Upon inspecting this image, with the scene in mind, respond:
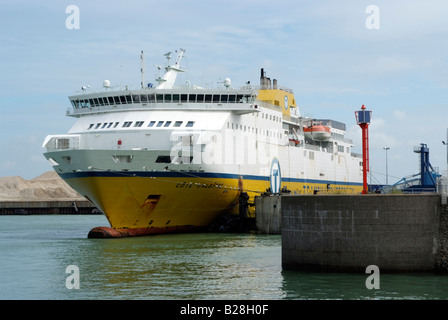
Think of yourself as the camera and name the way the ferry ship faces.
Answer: facing the viewer and to the left of the viewer

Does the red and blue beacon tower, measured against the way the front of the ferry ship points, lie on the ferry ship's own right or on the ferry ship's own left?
on the ferry ship's own left

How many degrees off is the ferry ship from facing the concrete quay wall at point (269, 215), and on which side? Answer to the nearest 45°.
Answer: approximately 135° to its left
